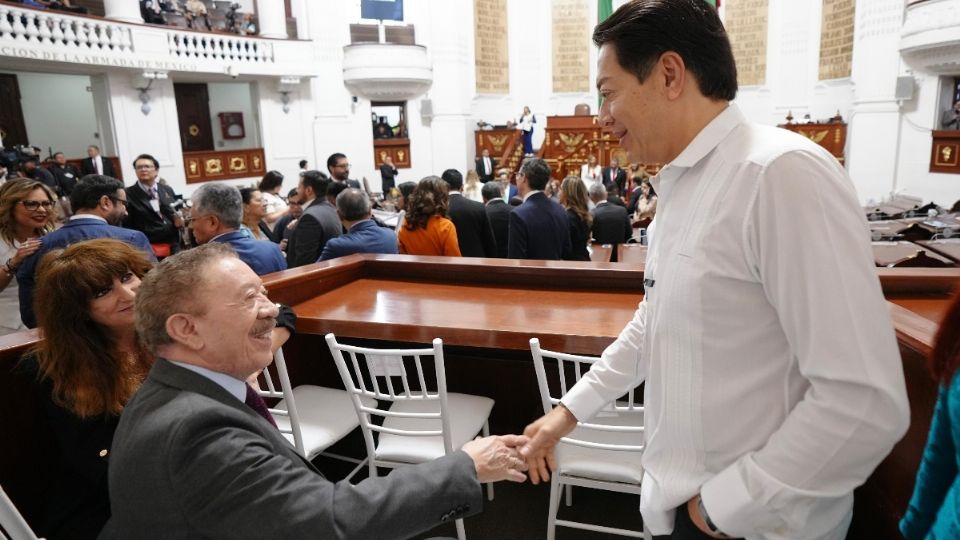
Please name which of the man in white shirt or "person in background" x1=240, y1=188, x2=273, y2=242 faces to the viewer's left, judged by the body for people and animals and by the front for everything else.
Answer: the man in white shirt

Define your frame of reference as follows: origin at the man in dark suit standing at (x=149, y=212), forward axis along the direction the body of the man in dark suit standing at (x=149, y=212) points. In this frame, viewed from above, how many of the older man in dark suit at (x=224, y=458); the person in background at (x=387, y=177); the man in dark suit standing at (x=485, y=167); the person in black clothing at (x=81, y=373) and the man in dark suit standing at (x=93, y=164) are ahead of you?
2

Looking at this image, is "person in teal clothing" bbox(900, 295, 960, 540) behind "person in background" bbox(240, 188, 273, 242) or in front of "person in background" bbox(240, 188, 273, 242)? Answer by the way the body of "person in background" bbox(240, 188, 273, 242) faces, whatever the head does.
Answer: in front

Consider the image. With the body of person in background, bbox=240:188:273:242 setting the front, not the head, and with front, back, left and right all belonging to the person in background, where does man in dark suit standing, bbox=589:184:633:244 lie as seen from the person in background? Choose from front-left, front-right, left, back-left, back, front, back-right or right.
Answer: front-left

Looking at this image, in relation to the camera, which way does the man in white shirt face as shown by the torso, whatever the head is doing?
to the viewer's left

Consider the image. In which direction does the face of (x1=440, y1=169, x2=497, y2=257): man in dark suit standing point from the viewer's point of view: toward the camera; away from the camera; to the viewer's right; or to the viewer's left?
away from the camera

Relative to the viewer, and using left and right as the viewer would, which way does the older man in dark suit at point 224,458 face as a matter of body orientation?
facing to the right of the viewer

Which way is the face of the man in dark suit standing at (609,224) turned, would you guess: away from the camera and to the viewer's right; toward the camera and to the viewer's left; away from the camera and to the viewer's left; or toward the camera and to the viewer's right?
away from the camera and to the viewer's left

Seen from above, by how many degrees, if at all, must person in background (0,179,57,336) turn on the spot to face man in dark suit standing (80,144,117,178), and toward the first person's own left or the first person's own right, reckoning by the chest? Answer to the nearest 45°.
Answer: approximately 135° to the first person's own left

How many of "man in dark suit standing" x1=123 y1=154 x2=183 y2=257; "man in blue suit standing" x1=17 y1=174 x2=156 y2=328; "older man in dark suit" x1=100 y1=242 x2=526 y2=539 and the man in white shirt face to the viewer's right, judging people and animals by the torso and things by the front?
1

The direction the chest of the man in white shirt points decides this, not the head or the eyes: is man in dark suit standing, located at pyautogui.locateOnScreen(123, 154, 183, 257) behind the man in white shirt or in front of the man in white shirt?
in front
